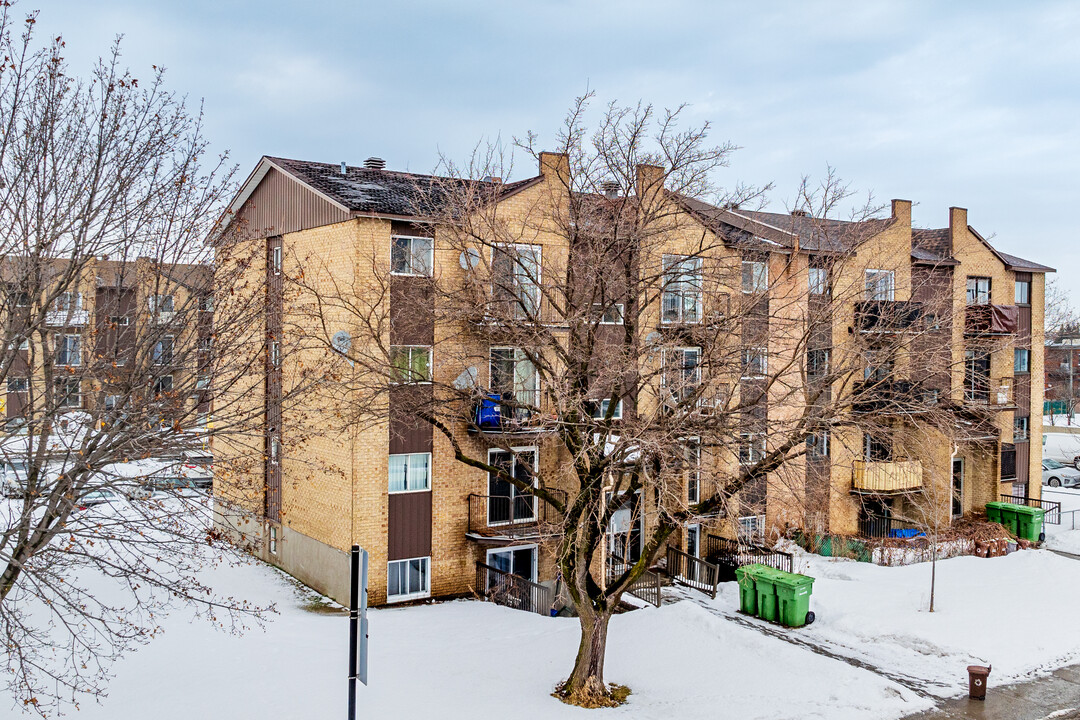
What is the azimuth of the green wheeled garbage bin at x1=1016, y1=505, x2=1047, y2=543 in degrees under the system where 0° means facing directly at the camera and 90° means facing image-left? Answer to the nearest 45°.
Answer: approximately 45°

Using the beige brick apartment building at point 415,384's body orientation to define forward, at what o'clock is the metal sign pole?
The metal sign pole is roughly at 1 o'clock from the beige brick apartment building.

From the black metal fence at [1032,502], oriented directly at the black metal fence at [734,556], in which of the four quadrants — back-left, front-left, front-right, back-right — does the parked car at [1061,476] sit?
back-right

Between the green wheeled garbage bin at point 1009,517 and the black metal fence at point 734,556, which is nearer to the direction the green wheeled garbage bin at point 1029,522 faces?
the black metal fence

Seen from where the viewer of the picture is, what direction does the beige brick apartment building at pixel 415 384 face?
facing the viewer and to the right of the viewer

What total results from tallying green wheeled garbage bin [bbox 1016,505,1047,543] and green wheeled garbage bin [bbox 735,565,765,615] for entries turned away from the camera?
0

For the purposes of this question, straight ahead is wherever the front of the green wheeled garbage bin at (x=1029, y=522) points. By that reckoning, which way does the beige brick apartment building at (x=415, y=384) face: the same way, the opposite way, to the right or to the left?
to the left

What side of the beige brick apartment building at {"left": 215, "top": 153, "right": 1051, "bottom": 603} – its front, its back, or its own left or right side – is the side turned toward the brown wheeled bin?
front

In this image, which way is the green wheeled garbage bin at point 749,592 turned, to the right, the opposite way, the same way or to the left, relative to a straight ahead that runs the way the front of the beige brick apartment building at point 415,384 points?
to the right

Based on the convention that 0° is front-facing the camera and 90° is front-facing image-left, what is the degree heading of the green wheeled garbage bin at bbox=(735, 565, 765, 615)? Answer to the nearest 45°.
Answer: approximately 45°

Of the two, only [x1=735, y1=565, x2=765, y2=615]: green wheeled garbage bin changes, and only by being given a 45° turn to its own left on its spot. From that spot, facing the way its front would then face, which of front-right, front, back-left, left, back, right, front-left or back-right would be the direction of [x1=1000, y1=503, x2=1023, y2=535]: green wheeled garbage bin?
back-left

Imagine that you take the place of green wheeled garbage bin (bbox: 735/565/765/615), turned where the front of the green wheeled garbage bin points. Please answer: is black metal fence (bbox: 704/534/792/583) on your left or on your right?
on your right

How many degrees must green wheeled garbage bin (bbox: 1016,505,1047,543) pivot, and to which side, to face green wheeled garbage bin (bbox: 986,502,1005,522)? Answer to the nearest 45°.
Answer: approximately 90° to its right

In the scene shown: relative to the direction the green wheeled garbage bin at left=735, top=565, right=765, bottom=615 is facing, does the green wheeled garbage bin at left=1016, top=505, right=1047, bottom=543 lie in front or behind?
behind
